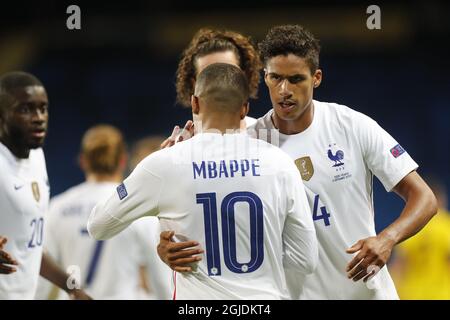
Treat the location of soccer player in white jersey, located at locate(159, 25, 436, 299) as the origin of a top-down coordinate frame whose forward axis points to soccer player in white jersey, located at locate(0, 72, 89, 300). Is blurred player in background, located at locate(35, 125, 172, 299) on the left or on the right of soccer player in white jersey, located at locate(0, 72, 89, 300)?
right

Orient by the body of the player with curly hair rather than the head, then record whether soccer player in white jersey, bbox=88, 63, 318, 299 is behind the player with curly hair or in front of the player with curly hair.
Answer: in front

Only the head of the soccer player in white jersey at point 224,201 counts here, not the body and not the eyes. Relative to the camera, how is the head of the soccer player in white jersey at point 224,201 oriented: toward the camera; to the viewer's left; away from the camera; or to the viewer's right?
away from the camera

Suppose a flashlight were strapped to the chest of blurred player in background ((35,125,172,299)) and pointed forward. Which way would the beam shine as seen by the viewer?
away from the camera

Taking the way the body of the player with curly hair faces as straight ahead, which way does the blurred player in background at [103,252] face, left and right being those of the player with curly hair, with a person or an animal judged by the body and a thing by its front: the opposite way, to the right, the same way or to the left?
the opposite way

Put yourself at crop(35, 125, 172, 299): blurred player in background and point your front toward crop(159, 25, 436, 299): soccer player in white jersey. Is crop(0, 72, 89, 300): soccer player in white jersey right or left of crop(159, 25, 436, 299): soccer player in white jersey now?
right

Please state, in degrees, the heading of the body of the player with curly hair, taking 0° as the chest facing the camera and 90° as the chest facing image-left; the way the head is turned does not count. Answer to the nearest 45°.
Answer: approximately 0°

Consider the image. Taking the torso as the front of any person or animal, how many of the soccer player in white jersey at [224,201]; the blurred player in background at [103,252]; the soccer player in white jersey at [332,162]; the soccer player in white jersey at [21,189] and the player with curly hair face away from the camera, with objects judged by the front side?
2

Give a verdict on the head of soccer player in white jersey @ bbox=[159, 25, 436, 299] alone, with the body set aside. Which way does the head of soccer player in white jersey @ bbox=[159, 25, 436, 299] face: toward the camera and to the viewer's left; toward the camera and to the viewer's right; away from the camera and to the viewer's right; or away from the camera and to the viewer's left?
toward the camera and to the viewer's left

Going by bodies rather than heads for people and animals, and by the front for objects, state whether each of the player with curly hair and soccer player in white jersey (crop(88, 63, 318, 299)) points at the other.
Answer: yes

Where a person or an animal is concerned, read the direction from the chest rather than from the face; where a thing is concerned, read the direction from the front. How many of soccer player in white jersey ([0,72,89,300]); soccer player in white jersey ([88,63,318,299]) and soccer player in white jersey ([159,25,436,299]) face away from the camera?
1

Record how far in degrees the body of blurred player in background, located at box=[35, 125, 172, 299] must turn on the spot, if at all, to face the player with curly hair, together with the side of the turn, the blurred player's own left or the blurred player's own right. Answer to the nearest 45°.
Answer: approximately 135° to the blurred player's own right

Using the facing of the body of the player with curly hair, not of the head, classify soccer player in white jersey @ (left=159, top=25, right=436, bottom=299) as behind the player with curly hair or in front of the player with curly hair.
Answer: in front

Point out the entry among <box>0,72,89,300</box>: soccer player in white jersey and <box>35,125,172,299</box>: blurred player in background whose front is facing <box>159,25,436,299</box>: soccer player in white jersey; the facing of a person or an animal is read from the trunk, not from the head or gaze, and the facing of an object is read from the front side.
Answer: <box>0,72,89,300</box>: soccer player in white jersey

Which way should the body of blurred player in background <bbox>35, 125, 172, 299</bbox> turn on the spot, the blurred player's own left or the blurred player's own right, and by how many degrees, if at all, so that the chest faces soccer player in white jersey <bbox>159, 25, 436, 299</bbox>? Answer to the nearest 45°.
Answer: approximately 135° to the blurred player's own right

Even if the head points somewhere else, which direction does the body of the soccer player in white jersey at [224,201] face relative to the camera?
away from the camera
